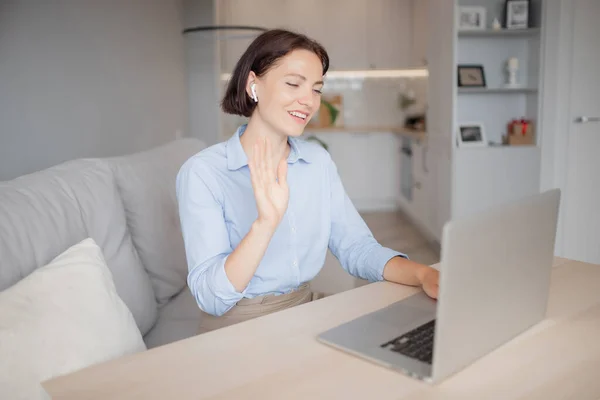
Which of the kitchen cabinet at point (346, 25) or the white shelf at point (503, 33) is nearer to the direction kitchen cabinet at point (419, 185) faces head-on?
the kitchen cabinet

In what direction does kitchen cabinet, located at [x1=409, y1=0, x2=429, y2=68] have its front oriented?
to the viewer's left

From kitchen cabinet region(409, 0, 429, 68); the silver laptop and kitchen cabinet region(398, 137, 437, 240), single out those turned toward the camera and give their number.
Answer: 0

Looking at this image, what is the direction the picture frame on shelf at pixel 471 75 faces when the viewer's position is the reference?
facing the viewer

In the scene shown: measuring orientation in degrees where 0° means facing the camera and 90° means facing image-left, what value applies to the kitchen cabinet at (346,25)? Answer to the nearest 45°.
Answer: approximately 0°

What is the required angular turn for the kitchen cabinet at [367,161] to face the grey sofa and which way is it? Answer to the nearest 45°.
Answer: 0° — it already faces it

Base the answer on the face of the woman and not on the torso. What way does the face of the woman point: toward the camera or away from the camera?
toward the camera

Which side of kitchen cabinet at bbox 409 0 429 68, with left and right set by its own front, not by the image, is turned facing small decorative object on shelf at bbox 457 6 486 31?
left

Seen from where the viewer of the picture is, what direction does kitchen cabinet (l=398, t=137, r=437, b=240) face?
facing to the left of the viewer

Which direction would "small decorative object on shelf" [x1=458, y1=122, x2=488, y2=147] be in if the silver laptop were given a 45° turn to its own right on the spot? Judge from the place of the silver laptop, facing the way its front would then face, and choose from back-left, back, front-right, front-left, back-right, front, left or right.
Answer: front

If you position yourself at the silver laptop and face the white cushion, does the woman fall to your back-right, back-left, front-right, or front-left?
front-right

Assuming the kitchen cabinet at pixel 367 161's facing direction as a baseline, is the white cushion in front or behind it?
in front

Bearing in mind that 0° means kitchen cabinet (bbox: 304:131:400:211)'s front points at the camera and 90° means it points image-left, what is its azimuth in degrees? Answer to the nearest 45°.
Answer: approximately 0°

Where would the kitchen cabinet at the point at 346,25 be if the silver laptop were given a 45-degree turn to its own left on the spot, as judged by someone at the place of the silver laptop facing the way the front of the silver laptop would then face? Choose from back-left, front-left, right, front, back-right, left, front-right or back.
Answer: right
